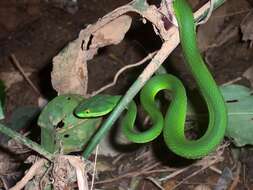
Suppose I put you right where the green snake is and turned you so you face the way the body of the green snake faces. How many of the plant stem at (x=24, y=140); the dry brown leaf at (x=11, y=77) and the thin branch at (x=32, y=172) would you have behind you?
0

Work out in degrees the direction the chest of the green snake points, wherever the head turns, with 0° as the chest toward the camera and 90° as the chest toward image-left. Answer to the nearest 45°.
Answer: approximately 90°

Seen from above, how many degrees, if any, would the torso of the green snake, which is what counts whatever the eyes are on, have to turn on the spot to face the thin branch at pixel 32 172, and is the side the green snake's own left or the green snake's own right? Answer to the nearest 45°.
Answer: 0° — it already faces it

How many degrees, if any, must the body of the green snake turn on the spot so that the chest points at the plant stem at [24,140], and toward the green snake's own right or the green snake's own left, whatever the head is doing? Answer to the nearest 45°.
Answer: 0° — it already faces it

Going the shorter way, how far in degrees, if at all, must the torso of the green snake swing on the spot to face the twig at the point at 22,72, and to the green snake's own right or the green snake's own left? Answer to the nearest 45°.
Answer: approximately 45° to the green snake's own right
